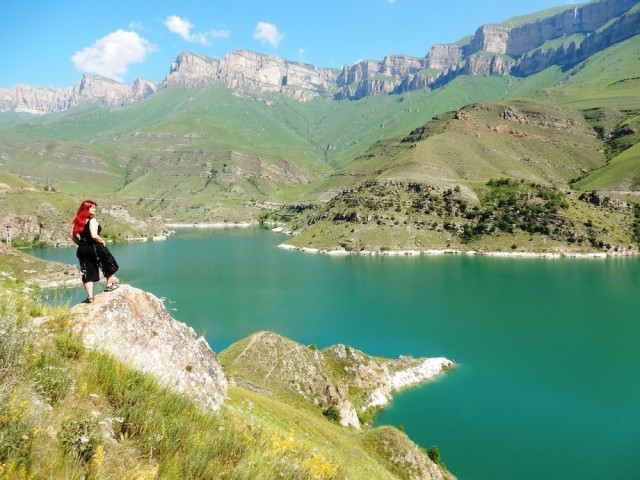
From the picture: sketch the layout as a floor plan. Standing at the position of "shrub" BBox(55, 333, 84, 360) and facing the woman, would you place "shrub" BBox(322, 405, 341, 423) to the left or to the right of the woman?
right

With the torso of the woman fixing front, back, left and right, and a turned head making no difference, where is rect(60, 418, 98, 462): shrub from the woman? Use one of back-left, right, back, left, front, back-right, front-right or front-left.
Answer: back-right

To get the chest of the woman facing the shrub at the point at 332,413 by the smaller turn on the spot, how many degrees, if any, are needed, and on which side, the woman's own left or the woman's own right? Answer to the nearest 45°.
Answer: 0° — they already face it

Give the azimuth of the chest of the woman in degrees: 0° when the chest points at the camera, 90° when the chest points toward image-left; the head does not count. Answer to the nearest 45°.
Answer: approximately 225°

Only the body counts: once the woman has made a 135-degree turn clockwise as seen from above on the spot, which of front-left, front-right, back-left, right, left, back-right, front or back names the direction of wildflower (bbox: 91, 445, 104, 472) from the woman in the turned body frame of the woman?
front

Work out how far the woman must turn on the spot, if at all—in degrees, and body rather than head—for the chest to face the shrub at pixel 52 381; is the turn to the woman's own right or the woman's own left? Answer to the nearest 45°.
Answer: approximately 135° to the woman's own right

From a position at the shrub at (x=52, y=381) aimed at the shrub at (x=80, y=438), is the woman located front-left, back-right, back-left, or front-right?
back-left

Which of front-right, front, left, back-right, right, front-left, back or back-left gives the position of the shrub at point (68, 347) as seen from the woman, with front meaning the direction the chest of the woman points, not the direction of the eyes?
back-right
